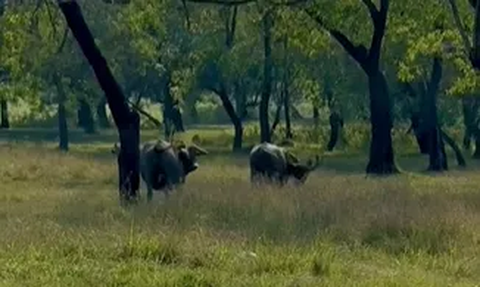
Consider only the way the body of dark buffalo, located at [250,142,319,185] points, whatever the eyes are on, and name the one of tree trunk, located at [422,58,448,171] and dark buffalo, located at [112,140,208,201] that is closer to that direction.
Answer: the tree trunk

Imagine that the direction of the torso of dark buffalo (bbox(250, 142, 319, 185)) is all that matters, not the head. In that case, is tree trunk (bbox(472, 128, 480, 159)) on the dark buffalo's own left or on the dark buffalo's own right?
on the dark buffalo's own left

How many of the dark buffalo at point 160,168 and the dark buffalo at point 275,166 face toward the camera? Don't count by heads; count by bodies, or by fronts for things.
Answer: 0

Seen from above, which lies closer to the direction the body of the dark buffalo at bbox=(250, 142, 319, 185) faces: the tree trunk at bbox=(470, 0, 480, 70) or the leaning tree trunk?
the tree trunk

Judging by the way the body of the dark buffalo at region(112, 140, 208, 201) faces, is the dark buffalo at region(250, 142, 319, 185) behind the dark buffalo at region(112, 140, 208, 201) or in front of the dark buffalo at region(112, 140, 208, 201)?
in front

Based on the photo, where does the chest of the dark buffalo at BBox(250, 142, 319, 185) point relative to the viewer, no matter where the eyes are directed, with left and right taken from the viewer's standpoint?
facing to the right of the viewer

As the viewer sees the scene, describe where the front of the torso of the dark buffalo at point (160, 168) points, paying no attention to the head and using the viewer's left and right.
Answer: facing away from the viewer and to the right of the viewer

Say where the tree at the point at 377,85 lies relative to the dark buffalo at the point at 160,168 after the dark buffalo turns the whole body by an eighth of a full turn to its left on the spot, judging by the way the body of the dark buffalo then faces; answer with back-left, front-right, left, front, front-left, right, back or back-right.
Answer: front-right
